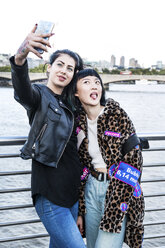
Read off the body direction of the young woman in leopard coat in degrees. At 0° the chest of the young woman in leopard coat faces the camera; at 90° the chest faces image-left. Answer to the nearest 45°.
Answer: approximately 45°

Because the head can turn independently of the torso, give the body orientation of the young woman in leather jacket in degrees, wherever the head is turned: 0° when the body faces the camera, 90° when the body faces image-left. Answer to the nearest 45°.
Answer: approximately 315°
